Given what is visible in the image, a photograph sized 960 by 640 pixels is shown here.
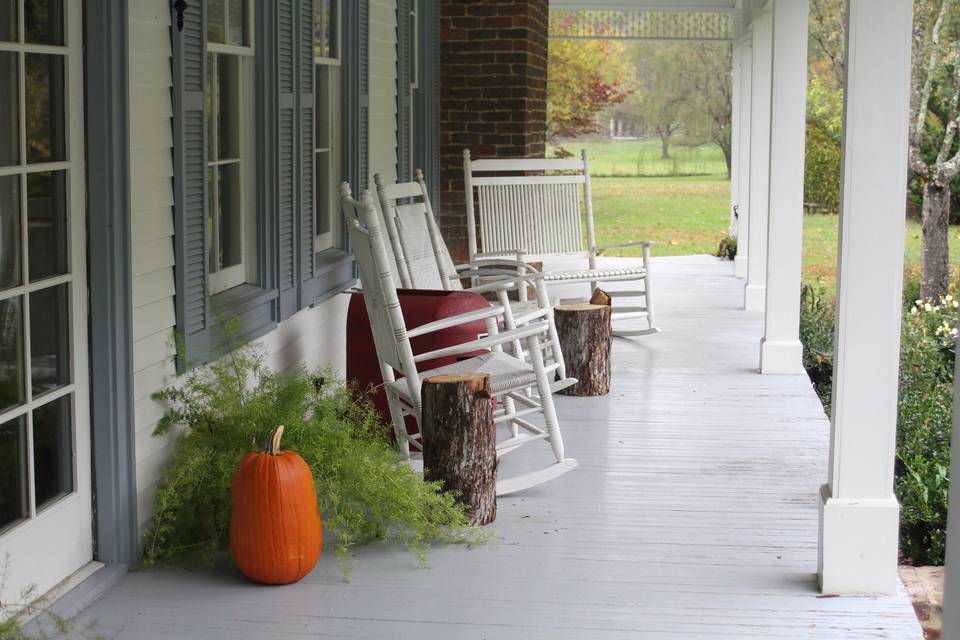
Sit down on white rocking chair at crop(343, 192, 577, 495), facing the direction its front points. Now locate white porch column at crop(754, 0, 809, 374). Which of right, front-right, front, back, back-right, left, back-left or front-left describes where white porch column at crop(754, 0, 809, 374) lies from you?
front-left

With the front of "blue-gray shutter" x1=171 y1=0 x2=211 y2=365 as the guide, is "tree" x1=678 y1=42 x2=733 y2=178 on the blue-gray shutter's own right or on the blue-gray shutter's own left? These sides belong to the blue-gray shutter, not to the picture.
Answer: on the blue-gray shutter's own left

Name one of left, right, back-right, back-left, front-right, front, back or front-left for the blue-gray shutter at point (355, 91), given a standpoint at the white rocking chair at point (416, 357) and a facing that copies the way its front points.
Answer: left

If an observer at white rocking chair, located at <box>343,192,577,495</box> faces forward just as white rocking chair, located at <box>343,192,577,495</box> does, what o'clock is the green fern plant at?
The green fern plant is roughly at 4 o'clock from the white rocking chair.

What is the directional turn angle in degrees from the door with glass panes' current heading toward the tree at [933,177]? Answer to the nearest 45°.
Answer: approximately 90° to its left

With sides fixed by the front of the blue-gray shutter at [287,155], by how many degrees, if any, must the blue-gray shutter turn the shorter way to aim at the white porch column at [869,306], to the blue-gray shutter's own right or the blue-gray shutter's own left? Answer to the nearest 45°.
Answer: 0° — it already faces it

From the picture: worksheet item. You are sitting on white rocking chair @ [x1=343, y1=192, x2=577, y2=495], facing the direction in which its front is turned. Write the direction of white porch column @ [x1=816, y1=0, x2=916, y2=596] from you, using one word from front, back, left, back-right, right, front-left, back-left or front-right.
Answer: front-right

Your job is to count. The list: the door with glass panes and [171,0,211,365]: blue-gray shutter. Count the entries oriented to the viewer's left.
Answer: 0

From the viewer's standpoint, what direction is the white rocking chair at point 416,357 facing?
to the viewer's right

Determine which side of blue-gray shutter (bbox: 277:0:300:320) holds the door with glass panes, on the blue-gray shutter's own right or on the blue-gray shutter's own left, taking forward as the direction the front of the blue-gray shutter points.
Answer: on the blue-gray shutter's own right

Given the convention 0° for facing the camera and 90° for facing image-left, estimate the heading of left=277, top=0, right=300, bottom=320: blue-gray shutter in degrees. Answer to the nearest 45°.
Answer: approximately 315°

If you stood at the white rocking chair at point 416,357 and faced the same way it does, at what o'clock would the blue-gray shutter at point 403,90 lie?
The blue-gray shutter is roughly at 9 o'clock from the white rocking chair.

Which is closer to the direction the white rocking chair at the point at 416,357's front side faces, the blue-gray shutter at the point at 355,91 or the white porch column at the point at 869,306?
the white porch column

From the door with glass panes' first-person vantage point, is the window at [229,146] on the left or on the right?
on its left

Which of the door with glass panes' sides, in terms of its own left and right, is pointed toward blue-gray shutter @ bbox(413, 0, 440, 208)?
left

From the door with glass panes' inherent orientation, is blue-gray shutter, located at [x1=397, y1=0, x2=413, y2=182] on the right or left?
on its left

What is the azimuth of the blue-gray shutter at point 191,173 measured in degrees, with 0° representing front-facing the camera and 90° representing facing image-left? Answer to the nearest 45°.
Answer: approximately 315°
